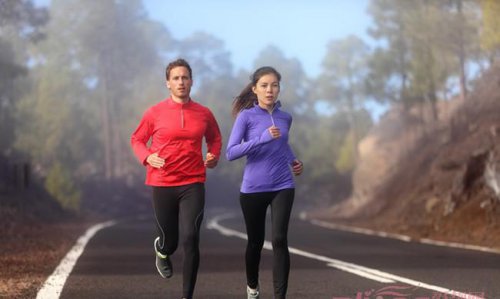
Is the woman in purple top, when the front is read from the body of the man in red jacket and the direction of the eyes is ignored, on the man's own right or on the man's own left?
on the man's own left

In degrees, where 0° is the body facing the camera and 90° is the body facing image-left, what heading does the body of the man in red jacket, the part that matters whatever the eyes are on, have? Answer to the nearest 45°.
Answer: approximately 0°

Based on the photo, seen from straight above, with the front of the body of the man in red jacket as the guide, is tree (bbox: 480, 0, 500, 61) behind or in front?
behind

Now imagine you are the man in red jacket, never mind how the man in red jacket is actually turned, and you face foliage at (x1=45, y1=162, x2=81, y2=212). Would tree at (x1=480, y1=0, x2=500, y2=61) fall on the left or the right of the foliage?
right

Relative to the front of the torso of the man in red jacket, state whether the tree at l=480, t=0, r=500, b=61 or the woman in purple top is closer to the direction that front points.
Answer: the woman in purple top

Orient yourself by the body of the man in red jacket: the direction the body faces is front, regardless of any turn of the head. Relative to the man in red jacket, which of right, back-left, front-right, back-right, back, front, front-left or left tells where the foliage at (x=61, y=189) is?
back
